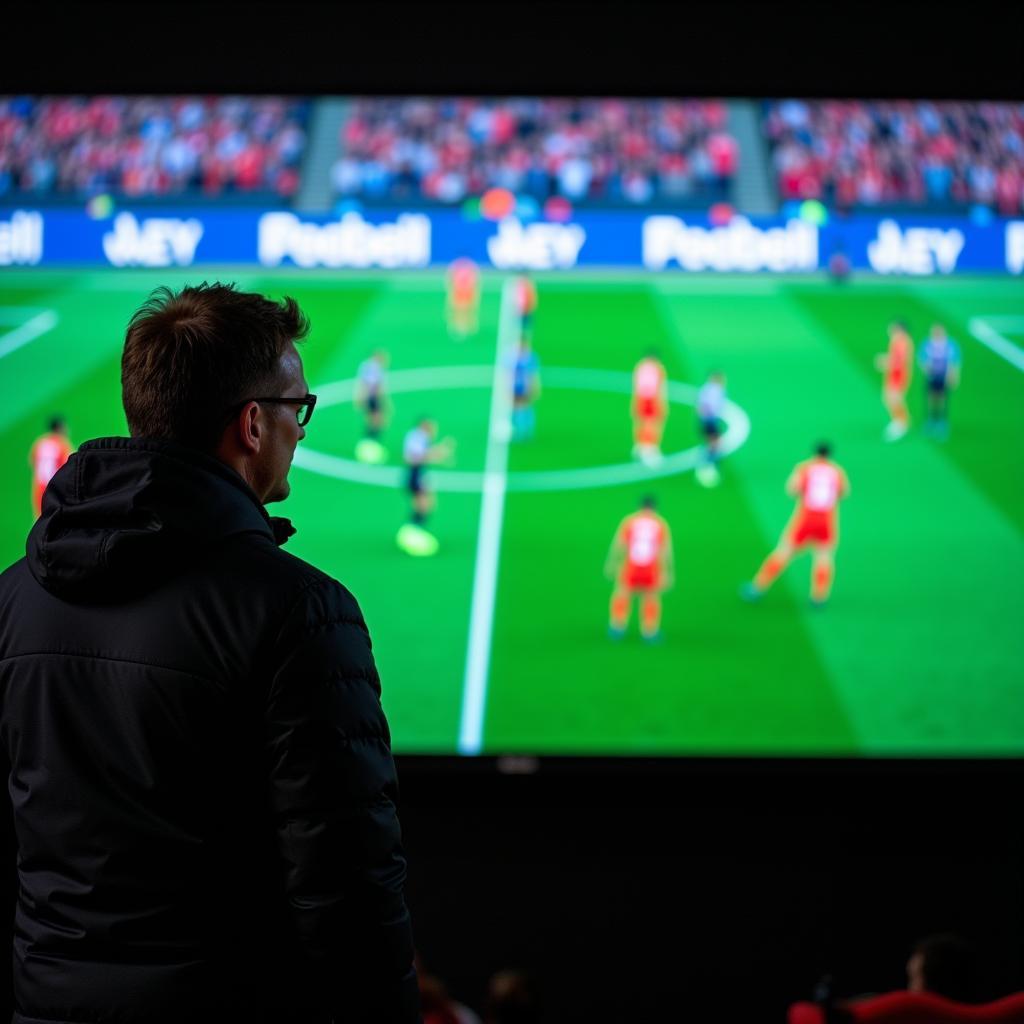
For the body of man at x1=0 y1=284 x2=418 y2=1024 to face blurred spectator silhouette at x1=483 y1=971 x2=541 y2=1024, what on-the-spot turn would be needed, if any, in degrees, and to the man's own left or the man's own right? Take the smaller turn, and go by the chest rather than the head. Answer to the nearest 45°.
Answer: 0° — they already face them

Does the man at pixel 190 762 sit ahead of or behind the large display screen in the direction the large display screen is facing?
ahead

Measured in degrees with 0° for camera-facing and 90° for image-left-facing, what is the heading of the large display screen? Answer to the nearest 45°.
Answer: approximately 0°

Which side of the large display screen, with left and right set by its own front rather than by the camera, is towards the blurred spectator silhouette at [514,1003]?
front

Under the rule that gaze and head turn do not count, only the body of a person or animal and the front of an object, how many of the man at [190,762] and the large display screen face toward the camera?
1

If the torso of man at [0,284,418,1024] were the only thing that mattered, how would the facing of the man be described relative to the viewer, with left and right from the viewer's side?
facing away from the viewer and to the right of the viewer

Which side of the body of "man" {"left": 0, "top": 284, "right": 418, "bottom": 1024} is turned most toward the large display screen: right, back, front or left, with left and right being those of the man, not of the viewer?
front

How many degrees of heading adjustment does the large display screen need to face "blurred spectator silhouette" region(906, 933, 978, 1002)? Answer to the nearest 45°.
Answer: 0° — it already faces them

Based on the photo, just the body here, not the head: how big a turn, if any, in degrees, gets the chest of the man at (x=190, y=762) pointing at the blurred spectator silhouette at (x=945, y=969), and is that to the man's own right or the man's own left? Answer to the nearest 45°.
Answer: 0° — they already face them
